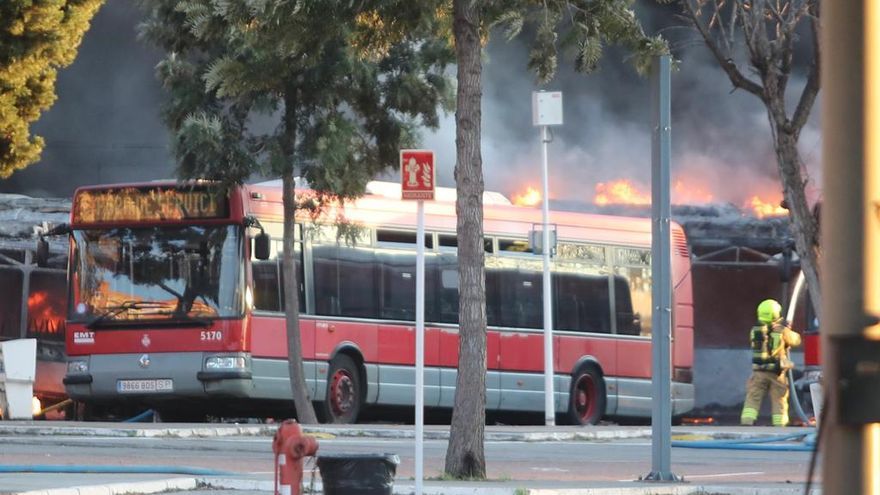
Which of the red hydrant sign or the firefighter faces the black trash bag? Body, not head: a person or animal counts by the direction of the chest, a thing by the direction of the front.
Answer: the red hydrant sign

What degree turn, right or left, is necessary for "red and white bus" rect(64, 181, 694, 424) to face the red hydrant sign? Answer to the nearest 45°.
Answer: approximately 45° to its left

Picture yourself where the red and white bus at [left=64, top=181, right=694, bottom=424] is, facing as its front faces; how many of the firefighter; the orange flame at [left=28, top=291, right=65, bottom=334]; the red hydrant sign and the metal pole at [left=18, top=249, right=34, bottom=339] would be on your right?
2

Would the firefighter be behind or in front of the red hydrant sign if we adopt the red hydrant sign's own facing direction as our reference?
behind

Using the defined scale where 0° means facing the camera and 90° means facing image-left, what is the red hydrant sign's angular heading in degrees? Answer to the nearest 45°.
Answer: approximately 0°

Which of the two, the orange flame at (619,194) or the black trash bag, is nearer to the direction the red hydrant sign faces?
the black trash bag

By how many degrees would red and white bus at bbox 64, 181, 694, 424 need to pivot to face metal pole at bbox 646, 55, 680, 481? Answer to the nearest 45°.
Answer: approximately 45° to its left

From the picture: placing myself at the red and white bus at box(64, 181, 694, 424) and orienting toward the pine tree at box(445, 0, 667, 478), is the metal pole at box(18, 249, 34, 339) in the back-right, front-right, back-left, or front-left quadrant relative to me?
back-right

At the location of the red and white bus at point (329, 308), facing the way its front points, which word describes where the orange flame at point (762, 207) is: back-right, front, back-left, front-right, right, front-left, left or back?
back

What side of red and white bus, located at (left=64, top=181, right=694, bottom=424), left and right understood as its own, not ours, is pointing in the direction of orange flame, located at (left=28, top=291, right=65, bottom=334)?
right

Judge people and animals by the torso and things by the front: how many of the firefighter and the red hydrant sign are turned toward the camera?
1
